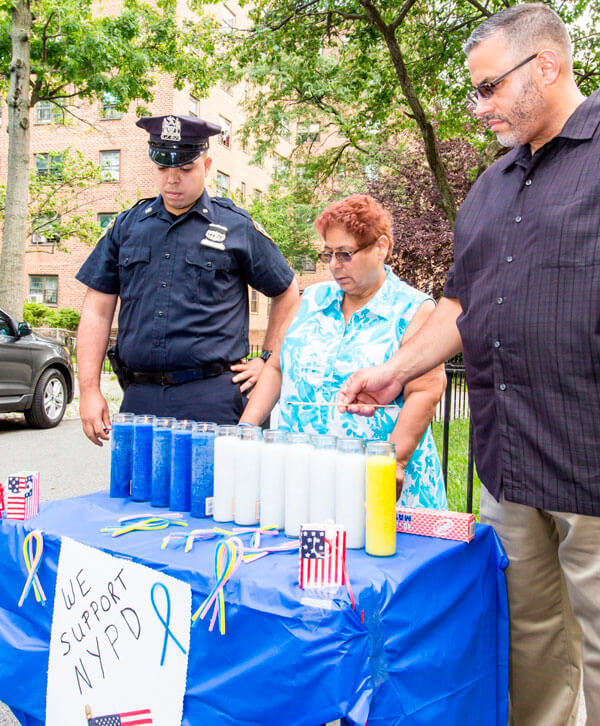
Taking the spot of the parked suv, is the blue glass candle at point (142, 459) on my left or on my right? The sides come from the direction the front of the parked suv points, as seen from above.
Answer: on my right

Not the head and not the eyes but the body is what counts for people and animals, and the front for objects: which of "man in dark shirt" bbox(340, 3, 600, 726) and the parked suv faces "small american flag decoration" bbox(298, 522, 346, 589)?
the man in dark shirt

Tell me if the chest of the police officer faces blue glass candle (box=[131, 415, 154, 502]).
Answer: yes

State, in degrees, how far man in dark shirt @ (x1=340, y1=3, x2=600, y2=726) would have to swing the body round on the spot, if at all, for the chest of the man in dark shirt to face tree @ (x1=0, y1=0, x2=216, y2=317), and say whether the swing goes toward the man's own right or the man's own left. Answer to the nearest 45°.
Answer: approximately 90° to the man's own right

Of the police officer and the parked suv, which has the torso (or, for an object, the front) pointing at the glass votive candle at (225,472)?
the police officer

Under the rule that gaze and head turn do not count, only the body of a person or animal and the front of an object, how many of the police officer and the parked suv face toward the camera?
1

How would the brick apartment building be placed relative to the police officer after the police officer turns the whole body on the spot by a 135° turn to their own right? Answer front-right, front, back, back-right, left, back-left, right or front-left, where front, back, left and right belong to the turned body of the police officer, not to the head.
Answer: front-right

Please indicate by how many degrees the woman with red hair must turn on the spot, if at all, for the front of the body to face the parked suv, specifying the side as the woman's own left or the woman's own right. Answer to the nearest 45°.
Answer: approximately 90° to the woman's own right
